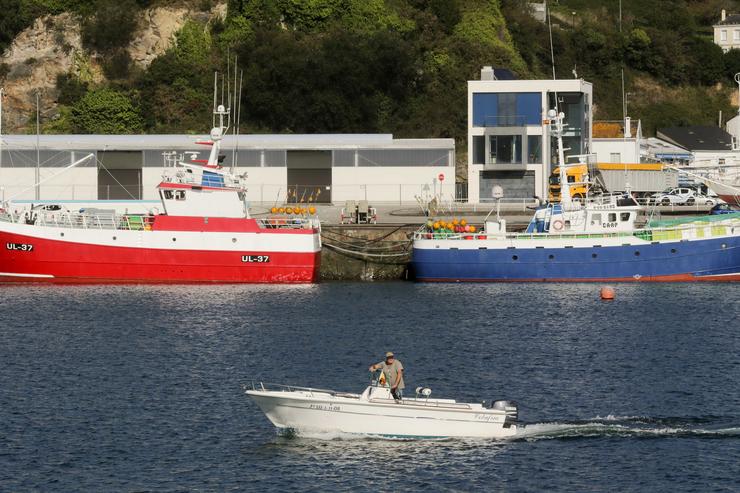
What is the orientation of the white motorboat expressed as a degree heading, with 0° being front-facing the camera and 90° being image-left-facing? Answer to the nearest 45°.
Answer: approximately 90°
